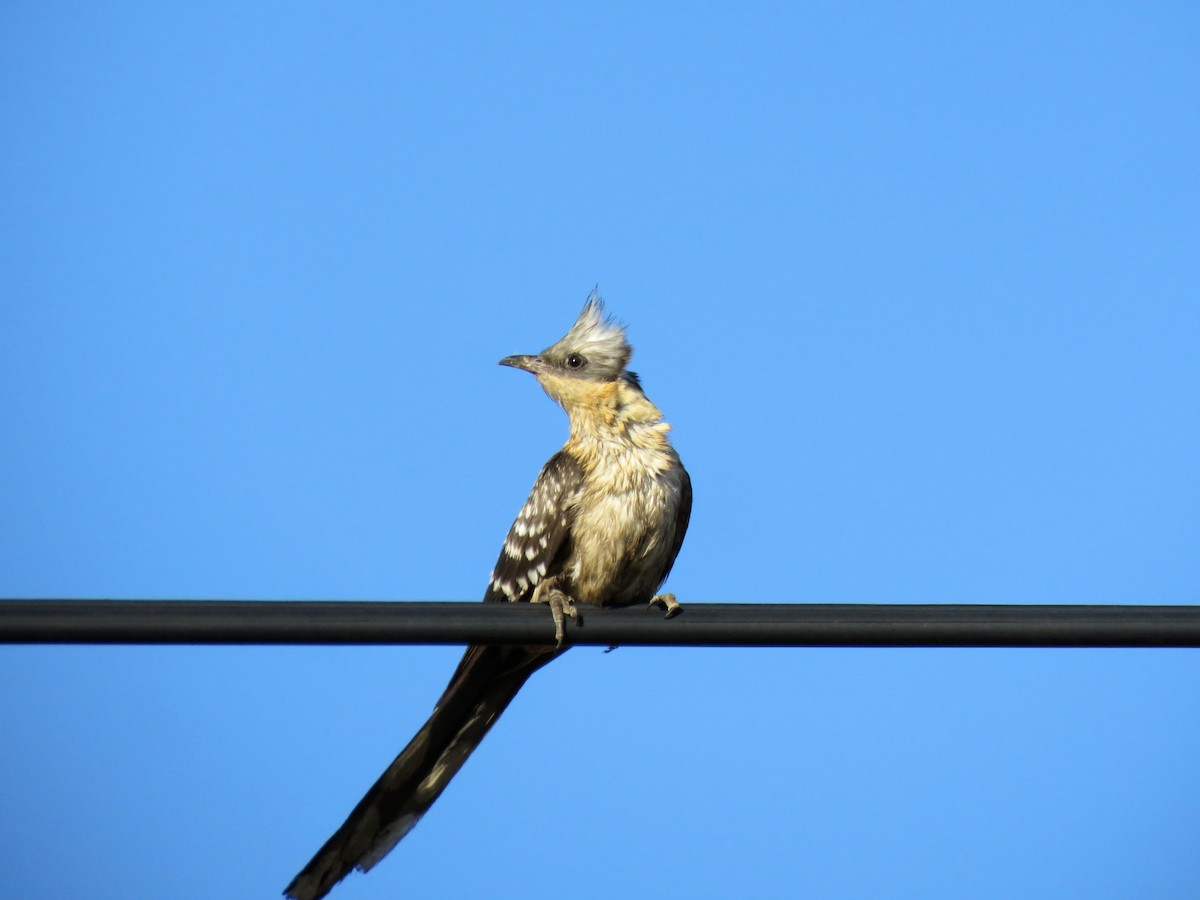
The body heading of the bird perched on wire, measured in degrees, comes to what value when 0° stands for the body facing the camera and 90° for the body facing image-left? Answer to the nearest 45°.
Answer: approximately 315°
